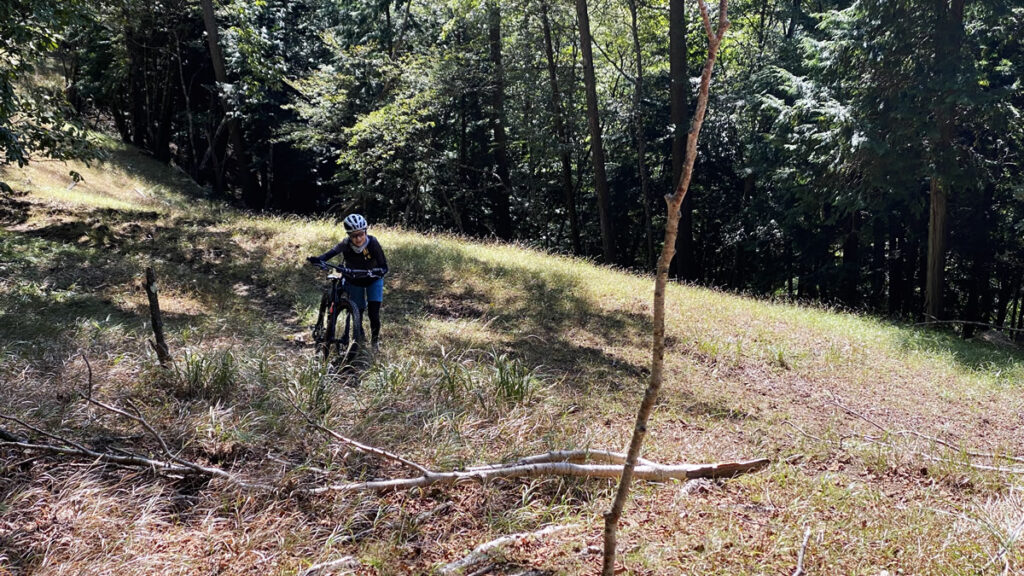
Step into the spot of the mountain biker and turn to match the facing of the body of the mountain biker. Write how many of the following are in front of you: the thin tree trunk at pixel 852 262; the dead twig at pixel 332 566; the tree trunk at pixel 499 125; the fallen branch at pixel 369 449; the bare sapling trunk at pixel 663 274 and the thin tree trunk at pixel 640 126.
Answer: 3

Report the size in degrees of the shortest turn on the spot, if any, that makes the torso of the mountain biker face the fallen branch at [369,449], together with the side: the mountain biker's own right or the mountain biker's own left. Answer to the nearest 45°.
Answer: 0° — they already face it

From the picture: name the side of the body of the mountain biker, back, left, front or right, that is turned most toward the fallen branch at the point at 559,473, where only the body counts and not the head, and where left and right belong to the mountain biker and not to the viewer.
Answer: front

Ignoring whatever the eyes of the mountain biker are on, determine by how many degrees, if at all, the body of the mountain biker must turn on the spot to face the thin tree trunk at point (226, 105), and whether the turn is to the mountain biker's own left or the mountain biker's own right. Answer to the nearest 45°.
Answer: approximately 180°

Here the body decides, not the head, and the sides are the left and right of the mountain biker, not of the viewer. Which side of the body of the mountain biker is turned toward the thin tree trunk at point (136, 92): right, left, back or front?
back

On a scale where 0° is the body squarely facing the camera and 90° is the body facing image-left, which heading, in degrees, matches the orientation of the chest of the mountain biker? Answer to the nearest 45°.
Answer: approximately 0°

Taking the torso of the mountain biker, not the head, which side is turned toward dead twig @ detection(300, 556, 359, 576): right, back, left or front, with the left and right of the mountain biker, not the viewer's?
front

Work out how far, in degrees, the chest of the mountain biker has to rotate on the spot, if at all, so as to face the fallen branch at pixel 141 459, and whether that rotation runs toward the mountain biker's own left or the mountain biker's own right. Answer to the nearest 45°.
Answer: approximately 45° to the mountain biker's own right

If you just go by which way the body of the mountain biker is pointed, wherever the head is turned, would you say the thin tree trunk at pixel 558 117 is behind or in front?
behind

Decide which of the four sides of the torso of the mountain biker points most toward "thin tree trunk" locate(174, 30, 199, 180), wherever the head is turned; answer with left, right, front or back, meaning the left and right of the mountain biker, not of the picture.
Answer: back

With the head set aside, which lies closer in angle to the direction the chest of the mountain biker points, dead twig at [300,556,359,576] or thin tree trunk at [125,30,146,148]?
the dead twig

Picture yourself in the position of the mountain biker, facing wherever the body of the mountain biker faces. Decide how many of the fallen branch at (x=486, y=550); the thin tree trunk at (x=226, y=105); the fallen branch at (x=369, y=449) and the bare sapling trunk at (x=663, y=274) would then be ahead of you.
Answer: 3
